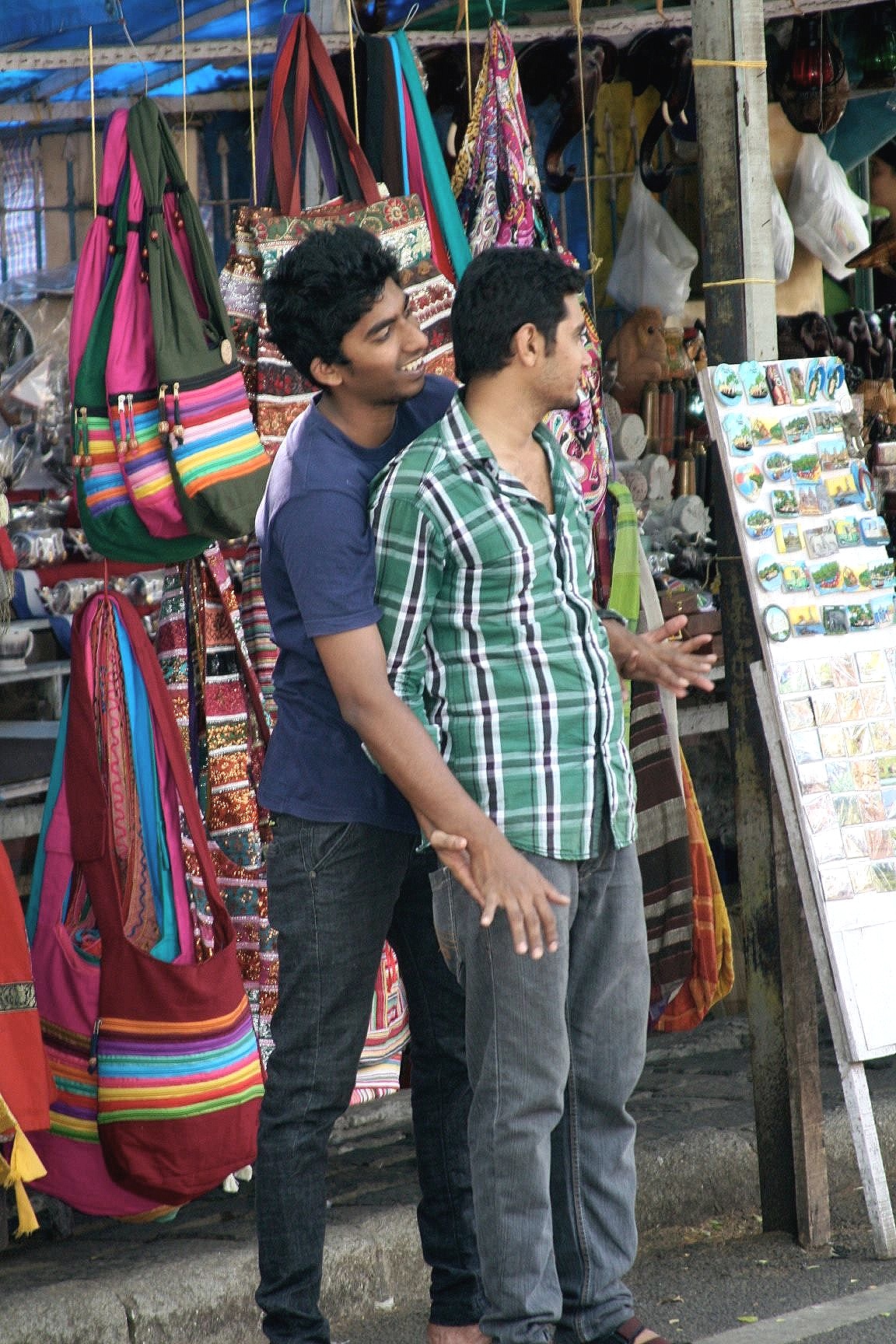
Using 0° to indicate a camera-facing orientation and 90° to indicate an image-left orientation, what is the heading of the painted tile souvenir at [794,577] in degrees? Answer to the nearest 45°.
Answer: approximately 0°

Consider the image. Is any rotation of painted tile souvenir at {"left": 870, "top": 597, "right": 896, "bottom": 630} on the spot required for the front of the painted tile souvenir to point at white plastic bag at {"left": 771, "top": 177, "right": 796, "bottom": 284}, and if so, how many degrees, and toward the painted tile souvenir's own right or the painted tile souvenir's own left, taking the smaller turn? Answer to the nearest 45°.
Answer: approximately 180°

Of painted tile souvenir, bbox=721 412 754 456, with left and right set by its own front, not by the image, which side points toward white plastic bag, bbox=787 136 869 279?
back

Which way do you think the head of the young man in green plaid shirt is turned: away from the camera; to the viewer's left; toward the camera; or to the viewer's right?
to the viewer's right

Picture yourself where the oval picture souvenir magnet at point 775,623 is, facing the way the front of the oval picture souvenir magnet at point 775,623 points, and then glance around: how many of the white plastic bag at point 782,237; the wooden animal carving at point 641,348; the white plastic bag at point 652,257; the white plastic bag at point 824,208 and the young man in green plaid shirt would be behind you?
4

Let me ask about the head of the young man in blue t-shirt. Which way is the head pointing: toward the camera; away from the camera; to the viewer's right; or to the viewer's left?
to the viewer's right

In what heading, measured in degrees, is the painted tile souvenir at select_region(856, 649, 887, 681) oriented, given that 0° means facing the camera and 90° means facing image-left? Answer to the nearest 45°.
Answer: approximately 0°
